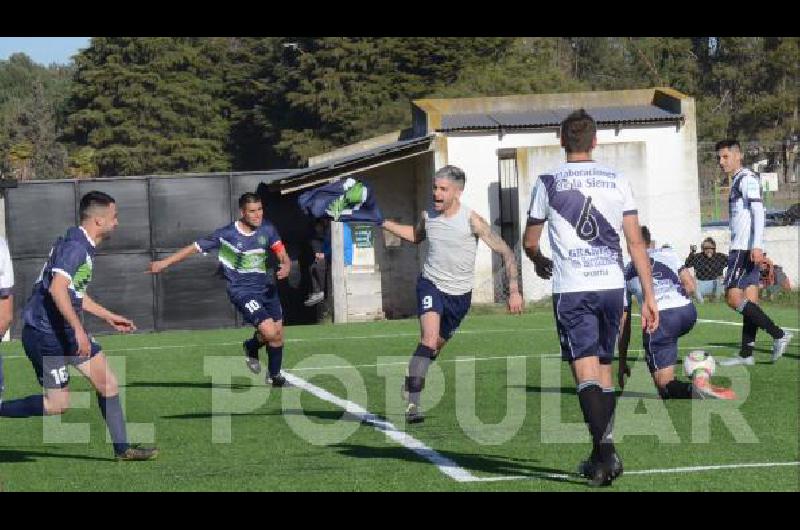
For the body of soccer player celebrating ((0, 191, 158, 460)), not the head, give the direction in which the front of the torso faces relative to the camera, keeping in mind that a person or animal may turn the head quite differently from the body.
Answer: to the viewer's right

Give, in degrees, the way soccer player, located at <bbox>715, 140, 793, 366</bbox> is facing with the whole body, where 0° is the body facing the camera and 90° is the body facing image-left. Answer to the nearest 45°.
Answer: approximately 90°

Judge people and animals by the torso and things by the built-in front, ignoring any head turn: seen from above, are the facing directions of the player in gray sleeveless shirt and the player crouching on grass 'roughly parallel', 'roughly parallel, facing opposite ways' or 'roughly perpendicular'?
roughly perpendicular

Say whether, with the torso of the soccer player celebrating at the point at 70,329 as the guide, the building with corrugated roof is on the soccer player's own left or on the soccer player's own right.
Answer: on the soccer player's own left

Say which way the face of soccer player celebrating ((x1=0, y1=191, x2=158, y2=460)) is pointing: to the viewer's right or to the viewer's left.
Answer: to the viewer's right
